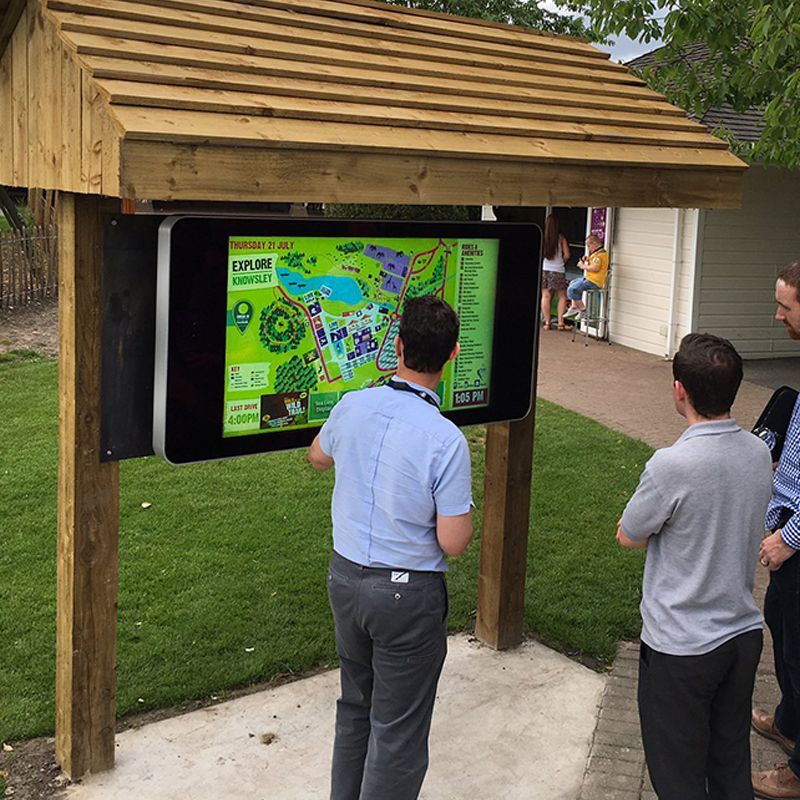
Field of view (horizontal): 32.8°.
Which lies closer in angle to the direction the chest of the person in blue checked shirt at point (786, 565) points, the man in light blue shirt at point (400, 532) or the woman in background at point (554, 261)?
the man in light blue shirt

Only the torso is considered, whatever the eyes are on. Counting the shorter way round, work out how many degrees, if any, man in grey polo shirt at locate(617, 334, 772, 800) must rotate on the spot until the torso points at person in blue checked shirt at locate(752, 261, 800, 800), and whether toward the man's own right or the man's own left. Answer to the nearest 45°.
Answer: approximately 45° to the man's own right

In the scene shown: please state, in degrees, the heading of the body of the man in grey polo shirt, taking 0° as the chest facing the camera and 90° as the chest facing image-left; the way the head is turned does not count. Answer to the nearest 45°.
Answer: approximately 135°

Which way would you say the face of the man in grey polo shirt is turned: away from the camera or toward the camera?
away from the camera

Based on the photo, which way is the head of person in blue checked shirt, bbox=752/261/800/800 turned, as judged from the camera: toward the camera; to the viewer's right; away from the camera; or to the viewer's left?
to the viewer's left

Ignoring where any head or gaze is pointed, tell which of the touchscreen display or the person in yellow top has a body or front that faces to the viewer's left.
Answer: the person in yellow top

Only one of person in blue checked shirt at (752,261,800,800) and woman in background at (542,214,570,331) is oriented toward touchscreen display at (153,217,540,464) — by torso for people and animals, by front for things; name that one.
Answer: the person in blue checked shirt

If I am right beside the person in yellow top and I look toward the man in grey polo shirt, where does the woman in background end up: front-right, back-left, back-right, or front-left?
back-right

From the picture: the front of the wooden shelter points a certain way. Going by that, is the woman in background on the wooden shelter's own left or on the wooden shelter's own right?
on the wooden shelter's own left

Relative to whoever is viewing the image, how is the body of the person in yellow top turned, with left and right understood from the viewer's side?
facing to the left of the viewer

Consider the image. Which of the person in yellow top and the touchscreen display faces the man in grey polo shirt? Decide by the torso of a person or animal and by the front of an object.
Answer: the touchscreen display

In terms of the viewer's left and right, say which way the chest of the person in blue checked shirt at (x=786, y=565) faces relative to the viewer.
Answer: facing to the left of the viewer
